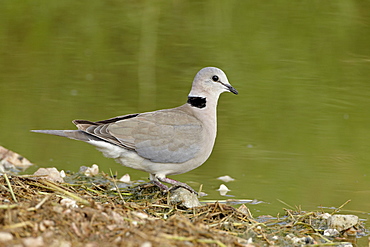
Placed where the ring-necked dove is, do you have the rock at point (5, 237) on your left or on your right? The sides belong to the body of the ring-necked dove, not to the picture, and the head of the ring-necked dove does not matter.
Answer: on your right

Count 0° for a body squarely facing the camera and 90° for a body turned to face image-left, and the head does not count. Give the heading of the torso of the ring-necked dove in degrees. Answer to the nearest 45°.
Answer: approximately 270°

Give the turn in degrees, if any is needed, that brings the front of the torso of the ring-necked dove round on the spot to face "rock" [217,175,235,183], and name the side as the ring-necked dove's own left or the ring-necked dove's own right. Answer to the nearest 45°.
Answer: approximately 45° to the ring-necked dove's own left
